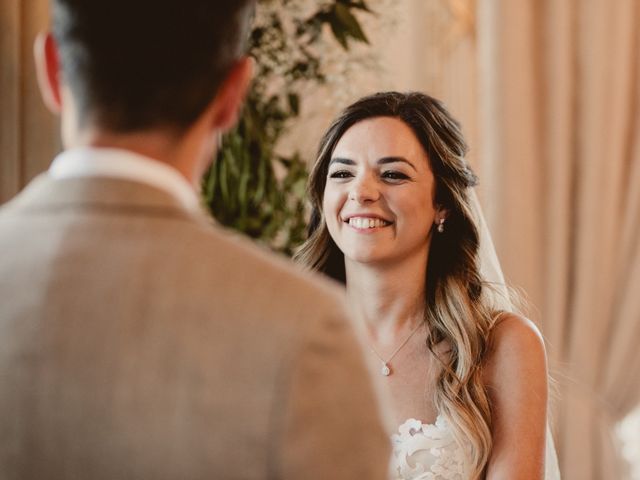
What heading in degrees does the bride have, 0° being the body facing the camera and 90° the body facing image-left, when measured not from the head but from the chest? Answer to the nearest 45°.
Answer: approximately 45°

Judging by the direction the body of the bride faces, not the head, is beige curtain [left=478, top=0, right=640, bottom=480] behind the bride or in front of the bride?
behind

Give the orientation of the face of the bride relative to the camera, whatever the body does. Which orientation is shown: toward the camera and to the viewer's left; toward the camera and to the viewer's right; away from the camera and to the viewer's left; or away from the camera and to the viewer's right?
toward the camera and to the viewer's left

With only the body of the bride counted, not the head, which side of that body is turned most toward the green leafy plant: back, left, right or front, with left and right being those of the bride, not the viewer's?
right
